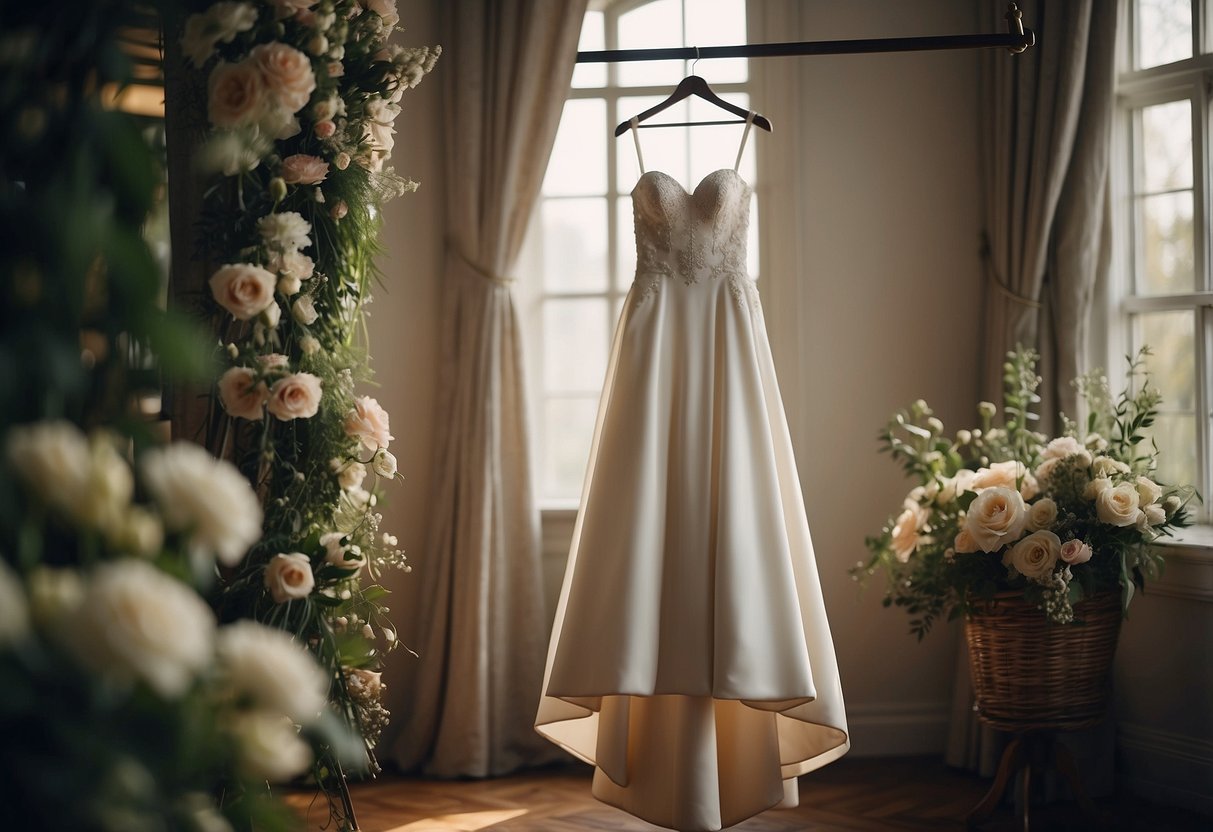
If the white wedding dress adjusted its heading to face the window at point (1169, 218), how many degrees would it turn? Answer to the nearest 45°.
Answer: approximately 135° to its left

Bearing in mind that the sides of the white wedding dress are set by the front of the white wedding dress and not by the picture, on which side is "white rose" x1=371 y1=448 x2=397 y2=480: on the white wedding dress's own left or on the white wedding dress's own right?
on the white wedding dress's own right

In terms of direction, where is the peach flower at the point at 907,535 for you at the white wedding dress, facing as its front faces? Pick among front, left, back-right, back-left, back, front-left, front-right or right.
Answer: back-left

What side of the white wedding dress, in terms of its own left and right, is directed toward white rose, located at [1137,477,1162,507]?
left

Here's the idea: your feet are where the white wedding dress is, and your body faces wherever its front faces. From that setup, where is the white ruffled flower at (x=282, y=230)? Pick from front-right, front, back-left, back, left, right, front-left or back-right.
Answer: front-right

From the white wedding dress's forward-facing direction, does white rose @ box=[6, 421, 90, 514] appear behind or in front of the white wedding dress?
in front

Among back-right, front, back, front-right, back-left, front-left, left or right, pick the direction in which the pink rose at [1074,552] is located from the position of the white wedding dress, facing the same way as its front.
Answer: left

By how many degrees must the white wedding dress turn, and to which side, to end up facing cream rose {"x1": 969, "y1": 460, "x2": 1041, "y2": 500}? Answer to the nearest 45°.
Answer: approximately 135° to its left

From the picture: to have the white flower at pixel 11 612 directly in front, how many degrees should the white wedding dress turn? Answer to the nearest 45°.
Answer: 0° — it already faces it

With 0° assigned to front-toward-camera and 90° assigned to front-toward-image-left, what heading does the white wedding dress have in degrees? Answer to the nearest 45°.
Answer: approximately 0°
